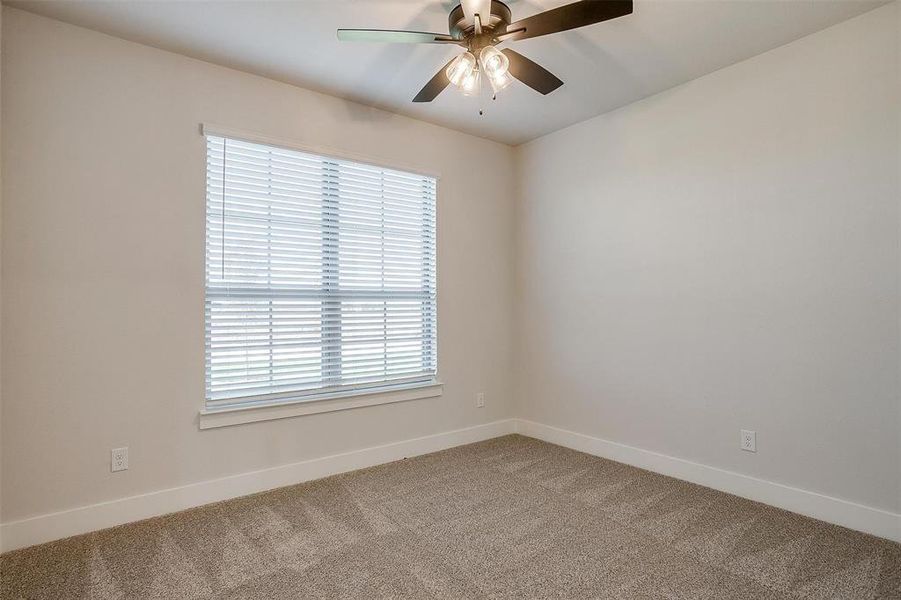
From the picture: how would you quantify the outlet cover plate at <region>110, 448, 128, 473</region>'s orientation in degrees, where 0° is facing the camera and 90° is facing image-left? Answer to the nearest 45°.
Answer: approximately 315°

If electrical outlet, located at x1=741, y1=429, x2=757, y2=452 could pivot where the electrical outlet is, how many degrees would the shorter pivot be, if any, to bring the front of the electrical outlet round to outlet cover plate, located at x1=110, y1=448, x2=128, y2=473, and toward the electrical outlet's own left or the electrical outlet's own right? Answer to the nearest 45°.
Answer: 0° — it already faces it

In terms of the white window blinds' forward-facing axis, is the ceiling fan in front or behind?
in front

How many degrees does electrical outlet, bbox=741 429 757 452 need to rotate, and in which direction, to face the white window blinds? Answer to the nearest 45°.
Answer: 0° — it already faces it

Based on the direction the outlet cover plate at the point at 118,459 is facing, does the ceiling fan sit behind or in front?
in front
